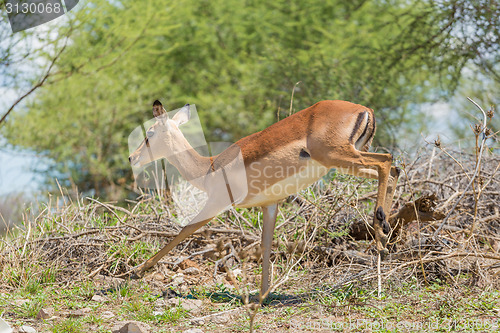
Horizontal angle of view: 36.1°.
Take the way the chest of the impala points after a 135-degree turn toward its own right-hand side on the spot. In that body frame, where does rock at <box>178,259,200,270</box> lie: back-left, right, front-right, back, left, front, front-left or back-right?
left

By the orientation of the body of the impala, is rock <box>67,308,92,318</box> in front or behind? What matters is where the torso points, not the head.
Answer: in front

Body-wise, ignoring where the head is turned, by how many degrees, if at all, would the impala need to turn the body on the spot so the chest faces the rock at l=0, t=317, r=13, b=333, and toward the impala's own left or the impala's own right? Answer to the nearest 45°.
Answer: approximately 45° to the impala's own left

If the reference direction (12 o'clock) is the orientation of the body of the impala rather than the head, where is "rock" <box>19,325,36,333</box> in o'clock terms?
The rock is roughly at 11 o'clock from the impala.

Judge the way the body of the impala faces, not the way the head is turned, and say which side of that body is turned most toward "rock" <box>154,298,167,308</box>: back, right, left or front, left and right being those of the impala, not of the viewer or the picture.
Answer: front

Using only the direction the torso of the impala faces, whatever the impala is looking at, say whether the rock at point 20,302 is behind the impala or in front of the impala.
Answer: in front

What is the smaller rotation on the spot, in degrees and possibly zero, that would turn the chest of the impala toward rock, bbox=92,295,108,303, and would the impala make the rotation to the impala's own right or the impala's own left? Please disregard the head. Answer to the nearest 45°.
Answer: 0° — it already faces it

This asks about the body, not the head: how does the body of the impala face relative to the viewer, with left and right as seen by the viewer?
facing to the left of the viewer
